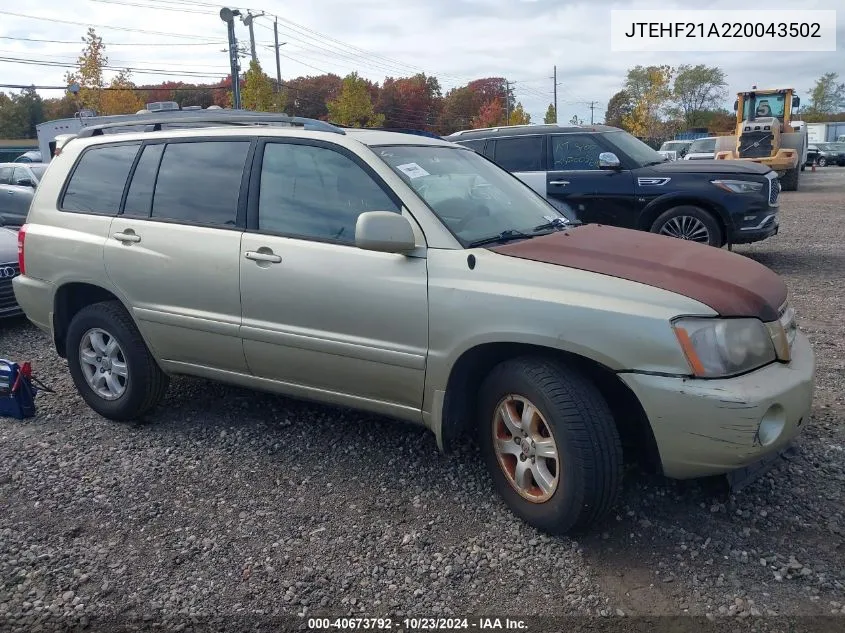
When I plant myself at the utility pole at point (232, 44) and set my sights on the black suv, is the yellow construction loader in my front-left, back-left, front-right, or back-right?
front-left

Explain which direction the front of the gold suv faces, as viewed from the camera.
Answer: facing the viewer and to the right of the viewer

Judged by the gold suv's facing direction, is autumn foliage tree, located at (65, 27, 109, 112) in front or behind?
behind

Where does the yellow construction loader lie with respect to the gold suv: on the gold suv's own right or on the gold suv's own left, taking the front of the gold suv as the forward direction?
on the gold suv's own left

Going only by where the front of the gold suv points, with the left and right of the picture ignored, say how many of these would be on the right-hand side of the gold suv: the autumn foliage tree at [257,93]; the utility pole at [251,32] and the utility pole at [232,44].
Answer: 0

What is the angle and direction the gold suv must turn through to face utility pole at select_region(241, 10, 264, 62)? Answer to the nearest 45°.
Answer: approximately 135° to its left

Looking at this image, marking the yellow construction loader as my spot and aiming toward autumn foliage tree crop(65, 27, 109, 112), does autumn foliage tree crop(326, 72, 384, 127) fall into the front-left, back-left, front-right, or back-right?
front-right

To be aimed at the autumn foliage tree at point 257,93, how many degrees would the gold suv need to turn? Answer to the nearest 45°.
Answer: approximately 135° to its left

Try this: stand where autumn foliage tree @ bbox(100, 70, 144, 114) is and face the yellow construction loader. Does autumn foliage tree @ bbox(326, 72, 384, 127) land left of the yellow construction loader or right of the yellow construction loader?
left
